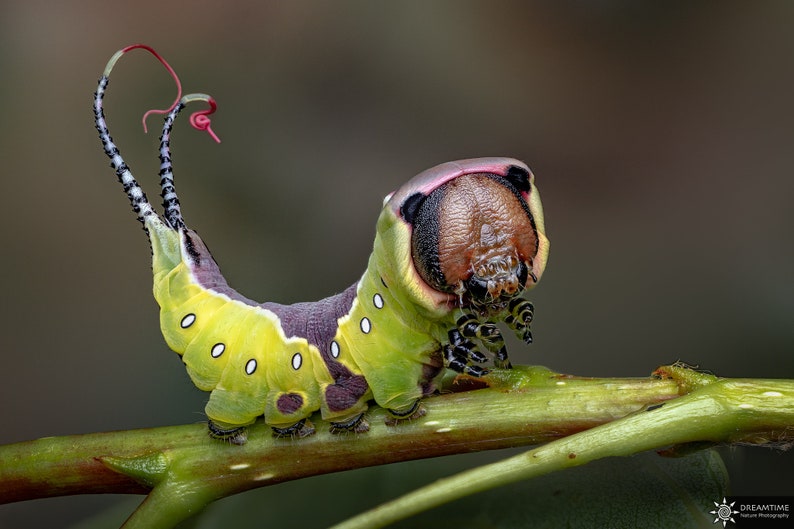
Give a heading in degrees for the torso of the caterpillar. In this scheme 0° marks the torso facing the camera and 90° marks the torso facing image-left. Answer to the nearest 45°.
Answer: approximately 315°
